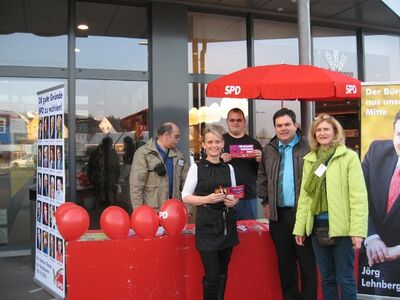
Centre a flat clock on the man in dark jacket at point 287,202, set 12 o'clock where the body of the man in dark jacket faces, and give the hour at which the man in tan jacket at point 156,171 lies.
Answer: The man in tan jacket is roughly at 4 o'clock from the man in dark jacket.

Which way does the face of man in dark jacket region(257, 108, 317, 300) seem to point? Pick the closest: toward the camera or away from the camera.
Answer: toward the camera

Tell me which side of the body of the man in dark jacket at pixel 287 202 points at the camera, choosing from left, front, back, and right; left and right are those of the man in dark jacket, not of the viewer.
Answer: front

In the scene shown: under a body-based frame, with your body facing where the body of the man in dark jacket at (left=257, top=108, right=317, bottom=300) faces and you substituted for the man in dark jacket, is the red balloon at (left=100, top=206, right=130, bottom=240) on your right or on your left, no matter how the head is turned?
on your right

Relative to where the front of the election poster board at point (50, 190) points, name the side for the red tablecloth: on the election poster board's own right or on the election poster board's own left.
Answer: on the election poster board's own left

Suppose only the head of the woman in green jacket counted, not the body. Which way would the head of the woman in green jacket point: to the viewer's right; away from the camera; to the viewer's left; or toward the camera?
toward the camera

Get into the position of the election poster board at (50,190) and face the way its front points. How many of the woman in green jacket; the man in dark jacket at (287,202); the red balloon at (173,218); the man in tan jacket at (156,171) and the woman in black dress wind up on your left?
5

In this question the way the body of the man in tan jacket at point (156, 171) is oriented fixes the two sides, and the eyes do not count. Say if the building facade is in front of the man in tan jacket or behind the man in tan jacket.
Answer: behind

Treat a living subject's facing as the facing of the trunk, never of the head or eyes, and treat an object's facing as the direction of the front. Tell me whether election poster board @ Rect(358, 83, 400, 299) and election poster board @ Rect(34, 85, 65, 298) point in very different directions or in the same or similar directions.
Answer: same or similar directions

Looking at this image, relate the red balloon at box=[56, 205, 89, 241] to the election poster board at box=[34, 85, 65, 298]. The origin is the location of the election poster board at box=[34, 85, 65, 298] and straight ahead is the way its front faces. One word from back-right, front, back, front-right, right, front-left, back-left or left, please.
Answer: front-left

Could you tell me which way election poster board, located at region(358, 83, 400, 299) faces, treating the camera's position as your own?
facing the viewer

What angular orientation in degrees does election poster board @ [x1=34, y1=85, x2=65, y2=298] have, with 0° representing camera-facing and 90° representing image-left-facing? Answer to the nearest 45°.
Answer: approximately 45°

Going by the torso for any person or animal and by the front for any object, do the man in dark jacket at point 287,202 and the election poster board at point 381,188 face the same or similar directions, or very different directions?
same or similar directions
